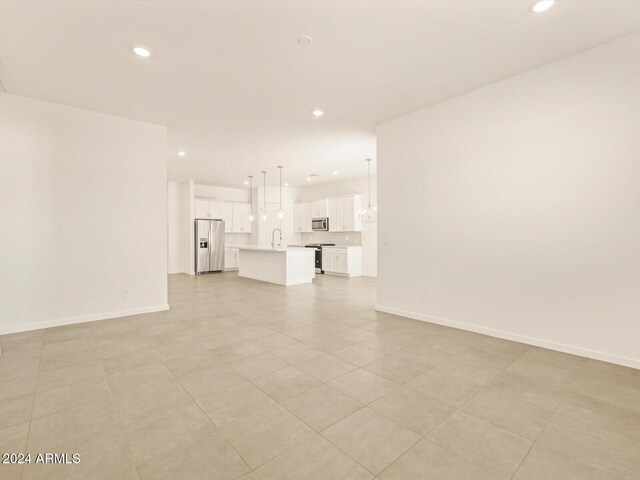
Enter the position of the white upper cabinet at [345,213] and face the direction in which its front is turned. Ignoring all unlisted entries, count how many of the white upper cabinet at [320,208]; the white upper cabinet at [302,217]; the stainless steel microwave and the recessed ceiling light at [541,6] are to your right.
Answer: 3

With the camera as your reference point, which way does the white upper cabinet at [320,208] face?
facing the viewer and to the left of the viewer

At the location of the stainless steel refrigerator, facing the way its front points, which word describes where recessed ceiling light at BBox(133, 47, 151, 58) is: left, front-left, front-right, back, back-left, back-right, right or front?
front-right

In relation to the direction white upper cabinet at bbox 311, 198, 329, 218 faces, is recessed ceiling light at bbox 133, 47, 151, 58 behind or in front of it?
in front

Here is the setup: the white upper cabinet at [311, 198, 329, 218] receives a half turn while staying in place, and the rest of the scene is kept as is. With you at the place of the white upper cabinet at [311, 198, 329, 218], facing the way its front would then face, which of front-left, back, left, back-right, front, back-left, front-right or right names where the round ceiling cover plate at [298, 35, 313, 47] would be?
back-right

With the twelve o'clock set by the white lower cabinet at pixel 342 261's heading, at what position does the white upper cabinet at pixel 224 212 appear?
The white upper cabinet is roughly at 2 o'clock from the white lower cabinet.

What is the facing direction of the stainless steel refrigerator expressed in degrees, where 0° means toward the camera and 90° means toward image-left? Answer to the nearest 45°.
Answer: approximately 315°

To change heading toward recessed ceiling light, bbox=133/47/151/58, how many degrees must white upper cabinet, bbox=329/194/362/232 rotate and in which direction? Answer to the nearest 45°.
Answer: approximately 45° to its left

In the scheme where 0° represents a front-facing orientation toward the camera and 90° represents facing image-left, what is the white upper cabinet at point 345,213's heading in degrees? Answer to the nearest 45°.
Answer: approximately 45°

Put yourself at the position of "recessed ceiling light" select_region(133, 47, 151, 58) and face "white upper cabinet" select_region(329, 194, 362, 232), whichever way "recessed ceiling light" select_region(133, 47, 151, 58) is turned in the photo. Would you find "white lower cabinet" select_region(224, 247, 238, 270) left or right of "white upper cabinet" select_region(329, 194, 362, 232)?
left

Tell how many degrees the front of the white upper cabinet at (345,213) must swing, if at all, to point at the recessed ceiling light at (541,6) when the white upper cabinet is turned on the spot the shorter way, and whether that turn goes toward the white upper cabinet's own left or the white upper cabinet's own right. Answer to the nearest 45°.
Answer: approximately 45° to the white upper cabinet's own left

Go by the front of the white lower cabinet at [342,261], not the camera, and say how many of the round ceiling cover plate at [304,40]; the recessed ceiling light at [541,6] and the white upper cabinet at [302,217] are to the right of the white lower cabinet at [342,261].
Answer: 1

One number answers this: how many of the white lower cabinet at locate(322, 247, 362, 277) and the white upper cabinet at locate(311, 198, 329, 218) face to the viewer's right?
0
